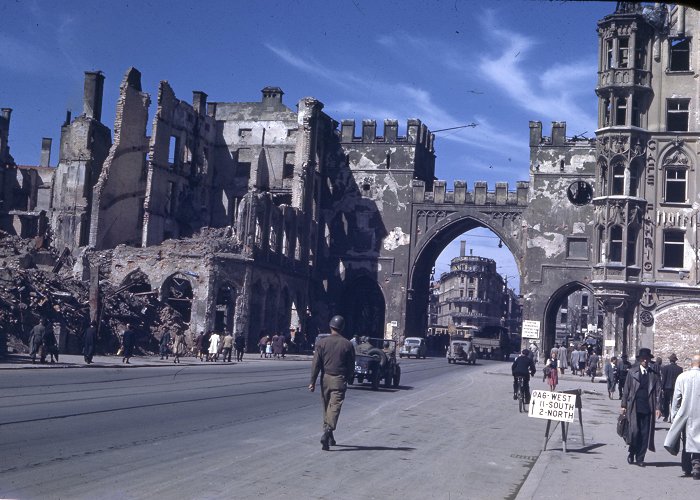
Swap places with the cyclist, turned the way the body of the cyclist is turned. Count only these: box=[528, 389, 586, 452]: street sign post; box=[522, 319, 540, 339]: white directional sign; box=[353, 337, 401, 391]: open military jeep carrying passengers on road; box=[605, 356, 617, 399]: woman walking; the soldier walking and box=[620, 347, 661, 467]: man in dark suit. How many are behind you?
3

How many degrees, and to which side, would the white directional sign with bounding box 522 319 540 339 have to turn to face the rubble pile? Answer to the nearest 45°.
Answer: approximately 45° to its right

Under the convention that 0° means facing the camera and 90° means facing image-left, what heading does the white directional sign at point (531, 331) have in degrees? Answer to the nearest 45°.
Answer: approximately 0°

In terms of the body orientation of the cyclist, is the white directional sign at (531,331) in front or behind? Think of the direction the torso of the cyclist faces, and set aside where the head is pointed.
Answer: in front

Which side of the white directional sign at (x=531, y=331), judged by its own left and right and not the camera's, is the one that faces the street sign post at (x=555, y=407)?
front

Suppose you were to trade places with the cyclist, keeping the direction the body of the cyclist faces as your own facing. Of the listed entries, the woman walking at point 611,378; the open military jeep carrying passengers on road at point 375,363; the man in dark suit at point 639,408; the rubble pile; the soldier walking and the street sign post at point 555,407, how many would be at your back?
3

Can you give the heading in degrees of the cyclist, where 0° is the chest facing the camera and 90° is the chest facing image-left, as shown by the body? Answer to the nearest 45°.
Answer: approximately 180°

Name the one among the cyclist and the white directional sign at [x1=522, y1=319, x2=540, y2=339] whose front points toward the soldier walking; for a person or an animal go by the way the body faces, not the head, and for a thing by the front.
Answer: the white directional sign
